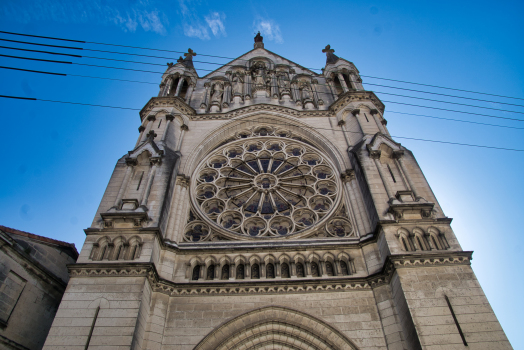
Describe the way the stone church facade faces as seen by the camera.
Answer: facing the viewer

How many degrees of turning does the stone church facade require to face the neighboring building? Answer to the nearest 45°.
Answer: approximately 90° to its right

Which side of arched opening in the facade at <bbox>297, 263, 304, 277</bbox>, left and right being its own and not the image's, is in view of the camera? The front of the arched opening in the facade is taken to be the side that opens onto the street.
front

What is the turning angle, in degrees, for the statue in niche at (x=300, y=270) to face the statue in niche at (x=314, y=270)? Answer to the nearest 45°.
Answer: approximately 90° to its left

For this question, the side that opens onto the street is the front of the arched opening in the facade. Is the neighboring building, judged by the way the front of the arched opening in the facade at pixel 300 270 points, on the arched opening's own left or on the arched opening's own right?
on the arched opening's own right
